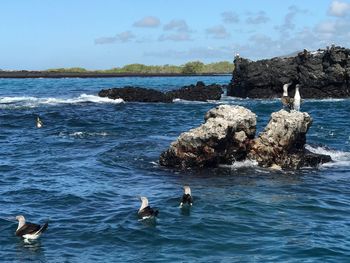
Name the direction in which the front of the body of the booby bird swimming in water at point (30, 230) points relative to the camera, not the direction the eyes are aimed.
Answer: to the viewer's left

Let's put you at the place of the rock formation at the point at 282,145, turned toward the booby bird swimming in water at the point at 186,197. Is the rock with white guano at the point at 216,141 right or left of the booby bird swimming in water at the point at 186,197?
right

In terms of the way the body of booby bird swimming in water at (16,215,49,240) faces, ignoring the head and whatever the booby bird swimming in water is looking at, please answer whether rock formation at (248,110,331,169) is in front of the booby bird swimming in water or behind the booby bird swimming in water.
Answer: behind

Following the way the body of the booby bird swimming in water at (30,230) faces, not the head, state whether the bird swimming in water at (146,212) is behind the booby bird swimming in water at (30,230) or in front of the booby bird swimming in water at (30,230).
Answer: behind

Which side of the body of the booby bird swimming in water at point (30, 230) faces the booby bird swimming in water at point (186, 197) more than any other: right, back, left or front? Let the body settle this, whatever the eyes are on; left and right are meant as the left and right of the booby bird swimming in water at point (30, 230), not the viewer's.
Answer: back

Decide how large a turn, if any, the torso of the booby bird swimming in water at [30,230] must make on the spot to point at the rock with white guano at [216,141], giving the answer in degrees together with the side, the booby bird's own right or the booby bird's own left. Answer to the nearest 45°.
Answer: approximately 135° to the booby bird's own right
